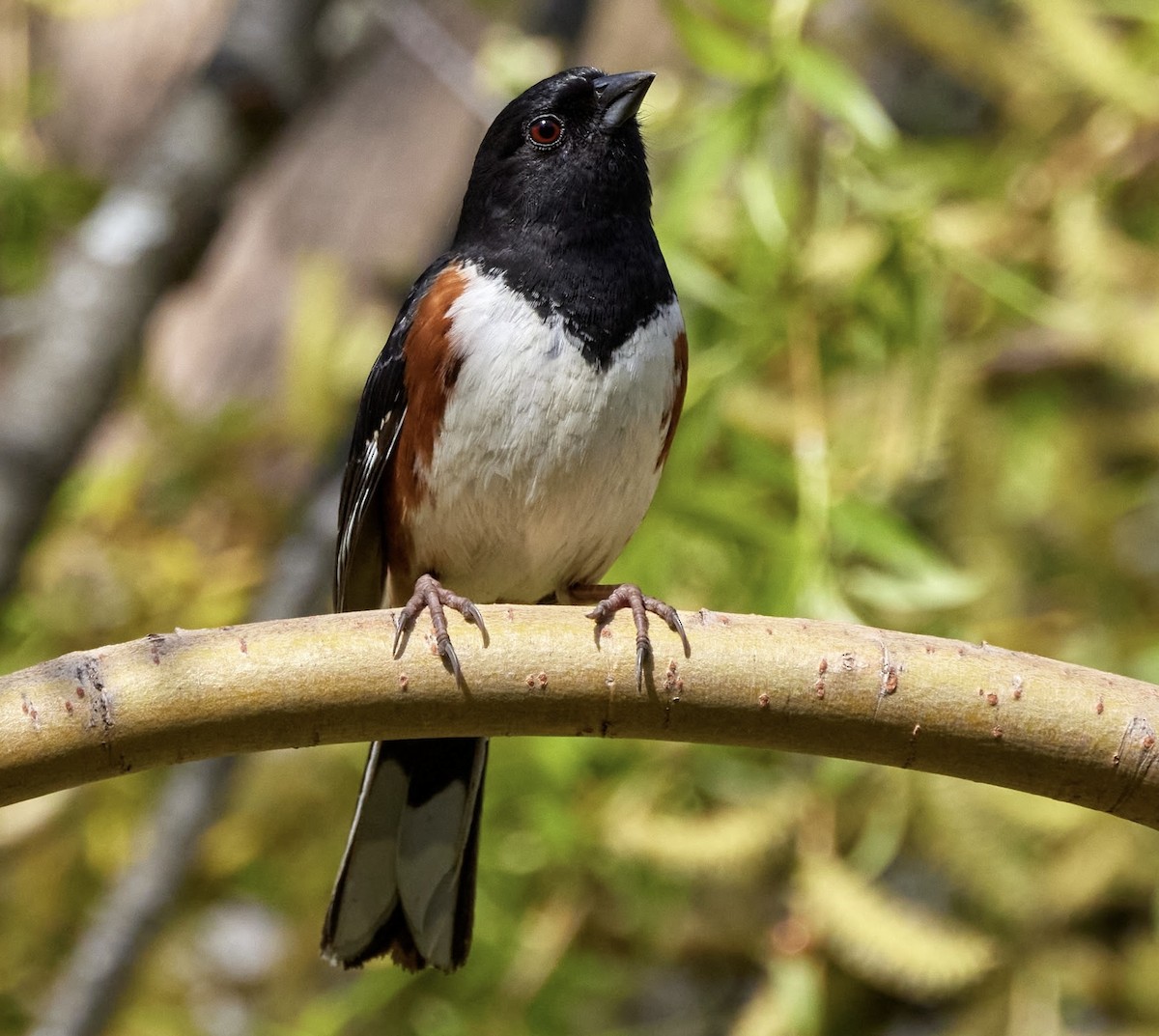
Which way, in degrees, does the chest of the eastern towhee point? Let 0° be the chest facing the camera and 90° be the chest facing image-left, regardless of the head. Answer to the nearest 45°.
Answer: approximately 315°

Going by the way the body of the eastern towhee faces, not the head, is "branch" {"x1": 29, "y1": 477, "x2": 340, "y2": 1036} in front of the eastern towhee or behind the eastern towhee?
behind

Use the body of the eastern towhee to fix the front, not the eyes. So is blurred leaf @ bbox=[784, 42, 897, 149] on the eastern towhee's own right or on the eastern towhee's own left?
on the eastern towhee's own left
